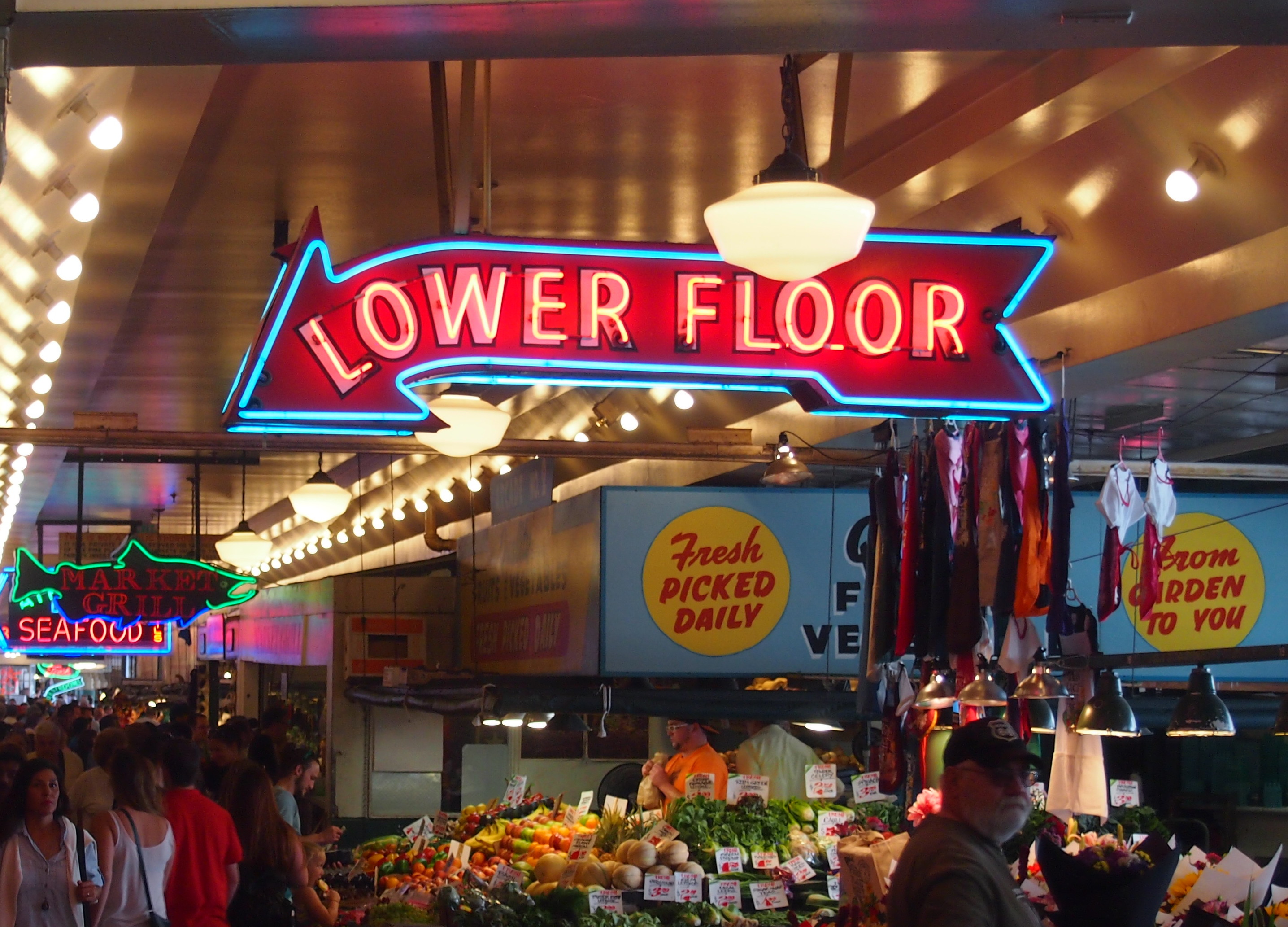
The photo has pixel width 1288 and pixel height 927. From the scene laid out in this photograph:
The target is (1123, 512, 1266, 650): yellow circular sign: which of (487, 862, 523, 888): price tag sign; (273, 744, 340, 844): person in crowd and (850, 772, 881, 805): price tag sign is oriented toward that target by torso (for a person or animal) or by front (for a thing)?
the person in crowd

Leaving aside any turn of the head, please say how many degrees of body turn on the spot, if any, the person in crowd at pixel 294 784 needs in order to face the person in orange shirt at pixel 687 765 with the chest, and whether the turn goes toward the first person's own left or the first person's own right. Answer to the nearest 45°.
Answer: approximately 45° to the first person's own left

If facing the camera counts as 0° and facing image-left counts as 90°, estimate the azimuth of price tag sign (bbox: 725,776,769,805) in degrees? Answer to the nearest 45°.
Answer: approximately 0°

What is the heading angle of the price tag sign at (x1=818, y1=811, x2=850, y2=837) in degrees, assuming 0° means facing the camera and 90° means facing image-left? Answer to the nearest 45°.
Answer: approximately 0°

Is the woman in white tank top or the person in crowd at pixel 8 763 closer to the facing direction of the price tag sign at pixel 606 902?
the woman in white tank top

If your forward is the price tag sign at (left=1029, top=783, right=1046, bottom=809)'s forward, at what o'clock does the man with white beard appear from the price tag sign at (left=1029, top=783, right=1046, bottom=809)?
The man with white beard is roughly at 12 o'clock from the price tag sign.

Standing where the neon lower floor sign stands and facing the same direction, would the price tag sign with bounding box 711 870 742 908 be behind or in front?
behind

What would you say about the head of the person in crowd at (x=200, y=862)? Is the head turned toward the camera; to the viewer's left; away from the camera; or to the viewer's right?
away from the camera
